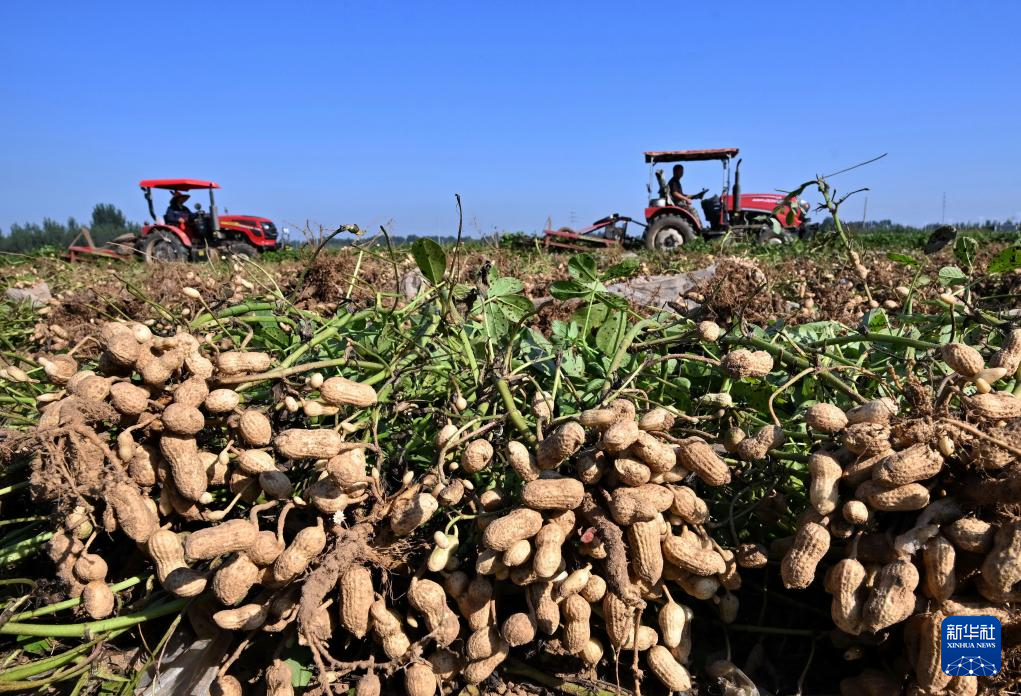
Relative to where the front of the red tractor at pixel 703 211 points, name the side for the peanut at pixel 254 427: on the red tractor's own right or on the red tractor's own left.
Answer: on the red tractor's own right

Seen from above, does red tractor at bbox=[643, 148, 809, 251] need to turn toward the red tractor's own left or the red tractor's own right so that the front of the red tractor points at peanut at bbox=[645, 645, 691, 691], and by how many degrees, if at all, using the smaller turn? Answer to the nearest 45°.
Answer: approximately 90° to the red tractor's own right

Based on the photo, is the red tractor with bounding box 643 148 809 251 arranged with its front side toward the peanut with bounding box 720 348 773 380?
no

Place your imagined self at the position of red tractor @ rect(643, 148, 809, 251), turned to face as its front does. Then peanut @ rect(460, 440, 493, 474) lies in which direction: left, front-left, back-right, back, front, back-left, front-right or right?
right

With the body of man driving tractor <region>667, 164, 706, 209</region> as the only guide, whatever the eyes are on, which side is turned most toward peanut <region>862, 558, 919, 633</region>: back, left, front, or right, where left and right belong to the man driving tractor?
right

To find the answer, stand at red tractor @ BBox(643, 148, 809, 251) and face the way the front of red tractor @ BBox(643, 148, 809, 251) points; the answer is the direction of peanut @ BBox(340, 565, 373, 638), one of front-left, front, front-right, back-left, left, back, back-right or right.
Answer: right

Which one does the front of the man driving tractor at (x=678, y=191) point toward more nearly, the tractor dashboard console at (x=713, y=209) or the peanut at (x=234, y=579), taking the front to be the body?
the tractor dashboard console

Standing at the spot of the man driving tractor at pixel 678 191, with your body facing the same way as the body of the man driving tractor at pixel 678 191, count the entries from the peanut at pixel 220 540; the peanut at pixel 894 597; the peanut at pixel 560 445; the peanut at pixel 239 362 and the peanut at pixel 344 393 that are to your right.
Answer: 5

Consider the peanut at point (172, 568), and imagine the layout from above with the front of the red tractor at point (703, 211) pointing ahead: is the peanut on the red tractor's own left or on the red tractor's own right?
on the red tractor's own right

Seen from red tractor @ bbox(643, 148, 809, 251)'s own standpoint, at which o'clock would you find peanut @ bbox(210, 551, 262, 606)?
The peanut is roughly at 3 o'clock from the red tractor.

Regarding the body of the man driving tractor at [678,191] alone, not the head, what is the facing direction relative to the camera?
to the viewer's right

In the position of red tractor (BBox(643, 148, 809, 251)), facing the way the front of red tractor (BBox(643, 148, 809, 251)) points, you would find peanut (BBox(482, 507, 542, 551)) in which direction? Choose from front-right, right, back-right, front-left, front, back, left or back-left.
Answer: right

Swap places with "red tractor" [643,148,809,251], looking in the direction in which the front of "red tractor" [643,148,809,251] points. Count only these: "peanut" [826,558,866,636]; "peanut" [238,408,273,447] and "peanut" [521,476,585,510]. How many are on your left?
0

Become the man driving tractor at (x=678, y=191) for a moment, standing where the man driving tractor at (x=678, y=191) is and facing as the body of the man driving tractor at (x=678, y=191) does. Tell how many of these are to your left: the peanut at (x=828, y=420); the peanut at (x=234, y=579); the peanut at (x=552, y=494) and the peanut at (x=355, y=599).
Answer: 0

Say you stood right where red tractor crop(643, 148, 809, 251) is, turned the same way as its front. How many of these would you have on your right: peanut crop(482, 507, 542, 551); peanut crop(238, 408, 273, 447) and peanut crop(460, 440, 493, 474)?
3

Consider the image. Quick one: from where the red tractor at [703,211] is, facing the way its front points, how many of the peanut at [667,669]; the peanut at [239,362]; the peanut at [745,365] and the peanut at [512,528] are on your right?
4

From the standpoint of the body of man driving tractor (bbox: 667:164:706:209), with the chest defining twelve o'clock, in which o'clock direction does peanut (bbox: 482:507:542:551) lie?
The peanut is roughly at 3 o'clock from the man driving tractor.

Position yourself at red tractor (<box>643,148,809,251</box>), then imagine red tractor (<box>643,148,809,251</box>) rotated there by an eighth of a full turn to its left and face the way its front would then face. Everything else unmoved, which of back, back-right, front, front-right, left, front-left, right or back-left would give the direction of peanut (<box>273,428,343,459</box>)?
back-right

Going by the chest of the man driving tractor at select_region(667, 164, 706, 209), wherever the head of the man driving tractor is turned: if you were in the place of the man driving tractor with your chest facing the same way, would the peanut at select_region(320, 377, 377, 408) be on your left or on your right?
on your right

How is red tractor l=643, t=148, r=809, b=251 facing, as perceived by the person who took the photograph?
facing to the right of the viewer

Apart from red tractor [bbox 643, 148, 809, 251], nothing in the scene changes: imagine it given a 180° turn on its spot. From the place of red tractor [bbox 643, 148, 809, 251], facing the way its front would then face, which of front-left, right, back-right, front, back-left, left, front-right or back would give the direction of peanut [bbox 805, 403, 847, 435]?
left

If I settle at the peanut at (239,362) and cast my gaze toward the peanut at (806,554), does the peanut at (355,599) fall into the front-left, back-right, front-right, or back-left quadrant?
front-right
